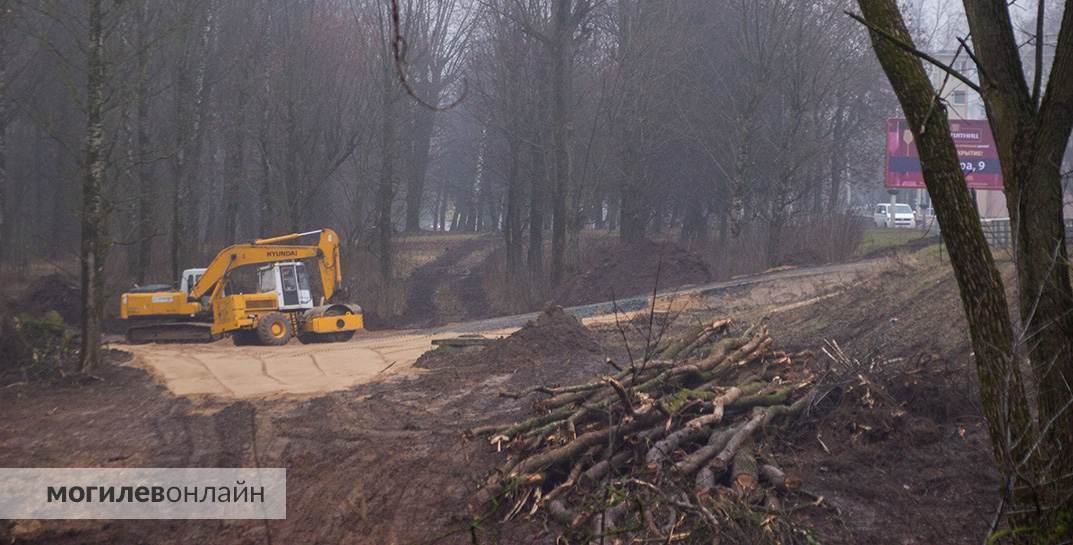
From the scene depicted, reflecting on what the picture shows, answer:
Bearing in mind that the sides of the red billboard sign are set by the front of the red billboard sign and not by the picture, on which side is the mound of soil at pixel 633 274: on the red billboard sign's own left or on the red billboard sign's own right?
on the red billboard sign's own right

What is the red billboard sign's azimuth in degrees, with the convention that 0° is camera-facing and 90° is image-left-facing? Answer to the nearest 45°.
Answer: approximately 0°

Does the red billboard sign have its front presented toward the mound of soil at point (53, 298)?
no

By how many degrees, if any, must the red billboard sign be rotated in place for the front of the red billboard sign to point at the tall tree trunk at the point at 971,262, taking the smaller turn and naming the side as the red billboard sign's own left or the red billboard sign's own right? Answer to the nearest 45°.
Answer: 0° — it already faces it

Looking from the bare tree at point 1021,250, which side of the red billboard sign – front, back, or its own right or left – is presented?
front

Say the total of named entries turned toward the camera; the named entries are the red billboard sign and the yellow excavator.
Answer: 1

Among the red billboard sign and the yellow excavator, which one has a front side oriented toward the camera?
the red billboard sign

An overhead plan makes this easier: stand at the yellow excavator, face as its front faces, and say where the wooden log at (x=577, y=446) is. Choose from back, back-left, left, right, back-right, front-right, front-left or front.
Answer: right

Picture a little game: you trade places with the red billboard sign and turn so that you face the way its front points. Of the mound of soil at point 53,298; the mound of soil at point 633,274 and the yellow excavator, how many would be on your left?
0

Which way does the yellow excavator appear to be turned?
to the viewer's right

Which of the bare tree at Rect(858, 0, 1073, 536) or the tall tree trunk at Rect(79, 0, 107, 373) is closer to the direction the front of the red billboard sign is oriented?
the bare tree

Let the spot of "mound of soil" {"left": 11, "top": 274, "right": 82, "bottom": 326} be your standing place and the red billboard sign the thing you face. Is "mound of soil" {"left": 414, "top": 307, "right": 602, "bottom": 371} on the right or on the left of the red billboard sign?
right
